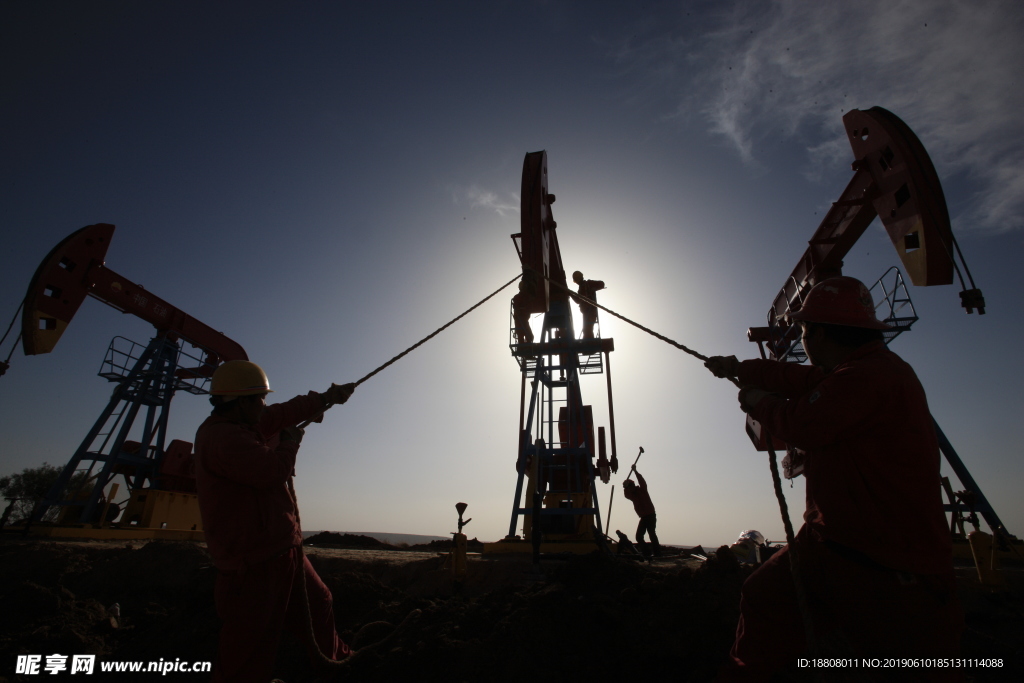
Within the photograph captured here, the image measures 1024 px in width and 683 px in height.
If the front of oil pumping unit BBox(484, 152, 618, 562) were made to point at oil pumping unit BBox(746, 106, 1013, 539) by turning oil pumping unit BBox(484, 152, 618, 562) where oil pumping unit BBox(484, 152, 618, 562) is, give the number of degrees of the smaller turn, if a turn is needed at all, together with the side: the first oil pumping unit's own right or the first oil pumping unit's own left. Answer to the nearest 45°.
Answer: approximately 45° to the first oil pumping unit's own left

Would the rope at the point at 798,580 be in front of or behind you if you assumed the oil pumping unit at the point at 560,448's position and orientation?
in front

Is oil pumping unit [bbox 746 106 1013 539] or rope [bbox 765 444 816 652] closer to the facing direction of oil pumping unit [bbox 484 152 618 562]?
the rope

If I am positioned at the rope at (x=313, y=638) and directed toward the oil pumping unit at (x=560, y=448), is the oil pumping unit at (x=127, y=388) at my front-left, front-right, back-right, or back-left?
front-left

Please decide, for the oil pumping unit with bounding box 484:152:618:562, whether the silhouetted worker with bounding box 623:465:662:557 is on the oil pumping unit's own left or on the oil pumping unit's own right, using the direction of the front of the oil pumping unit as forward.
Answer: on the oil pumping unit's own left

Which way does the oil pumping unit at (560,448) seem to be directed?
toward the camera

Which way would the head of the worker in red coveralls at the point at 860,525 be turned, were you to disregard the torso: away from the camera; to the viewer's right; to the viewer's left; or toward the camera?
to the viewer's left

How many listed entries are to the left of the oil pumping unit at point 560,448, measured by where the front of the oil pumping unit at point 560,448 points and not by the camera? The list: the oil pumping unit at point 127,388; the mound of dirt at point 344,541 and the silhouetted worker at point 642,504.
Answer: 1

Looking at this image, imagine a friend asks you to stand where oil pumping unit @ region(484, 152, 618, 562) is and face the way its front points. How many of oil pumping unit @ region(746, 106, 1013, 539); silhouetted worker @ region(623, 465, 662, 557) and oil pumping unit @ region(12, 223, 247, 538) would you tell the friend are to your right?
1

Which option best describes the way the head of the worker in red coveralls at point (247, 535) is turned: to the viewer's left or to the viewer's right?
to the viewer's right

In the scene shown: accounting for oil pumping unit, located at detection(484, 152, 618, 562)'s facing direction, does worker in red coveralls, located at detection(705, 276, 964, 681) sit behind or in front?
in front

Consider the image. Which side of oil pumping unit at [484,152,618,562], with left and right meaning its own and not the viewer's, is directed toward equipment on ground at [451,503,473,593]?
front

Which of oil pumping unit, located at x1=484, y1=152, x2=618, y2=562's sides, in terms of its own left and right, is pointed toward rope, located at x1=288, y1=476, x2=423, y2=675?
front

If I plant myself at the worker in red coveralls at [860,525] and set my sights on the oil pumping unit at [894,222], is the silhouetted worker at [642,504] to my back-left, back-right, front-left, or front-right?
front-left

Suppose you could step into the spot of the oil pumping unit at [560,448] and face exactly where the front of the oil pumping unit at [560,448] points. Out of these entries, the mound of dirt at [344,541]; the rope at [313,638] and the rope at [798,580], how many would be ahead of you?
2

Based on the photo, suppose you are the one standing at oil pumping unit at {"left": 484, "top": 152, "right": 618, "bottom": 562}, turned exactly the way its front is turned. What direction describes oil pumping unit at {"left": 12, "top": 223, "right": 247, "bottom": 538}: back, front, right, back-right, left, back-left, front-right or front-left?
right
